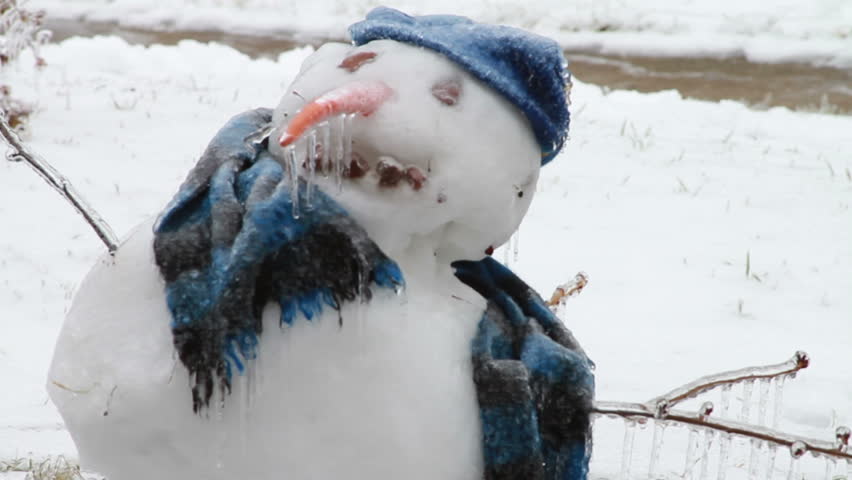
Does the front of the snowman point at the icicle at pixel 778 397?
no

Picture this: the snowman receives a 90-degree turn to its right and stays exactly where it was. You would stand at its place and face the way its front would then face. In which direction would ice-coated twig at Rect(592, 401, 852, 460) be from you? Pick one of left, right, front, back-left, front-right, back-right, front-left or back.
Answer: back-right

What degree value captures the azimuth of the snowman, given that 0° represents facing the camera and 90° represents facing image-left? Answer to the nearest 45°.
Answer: approximately 45°

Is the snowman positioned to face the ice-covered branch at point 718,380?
no

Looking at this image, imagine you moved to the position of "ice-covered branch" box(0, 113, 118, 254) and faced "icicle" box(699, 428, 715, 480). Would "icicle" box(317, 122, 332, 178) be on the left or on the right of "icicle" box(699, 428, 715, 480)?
right

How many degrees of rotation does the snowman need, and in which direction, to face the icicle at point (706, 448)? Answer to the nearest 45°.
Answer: approximately 135° to its left

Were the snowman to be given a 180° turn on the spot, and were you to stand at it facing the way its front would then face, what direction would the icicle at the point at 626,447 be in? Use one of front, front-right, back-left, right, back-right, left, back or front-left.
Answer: right

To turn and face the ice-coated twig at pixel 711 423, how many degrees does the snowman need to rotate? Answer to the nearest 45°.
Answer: approximately 135° to its left
